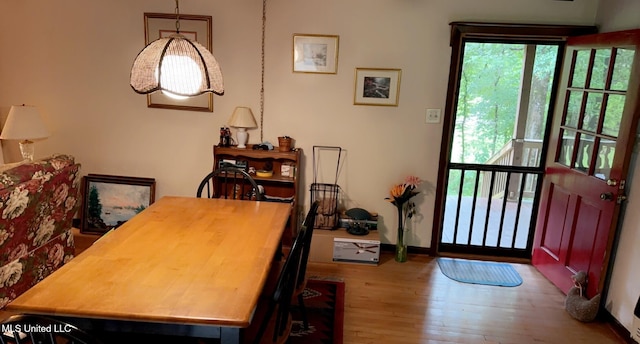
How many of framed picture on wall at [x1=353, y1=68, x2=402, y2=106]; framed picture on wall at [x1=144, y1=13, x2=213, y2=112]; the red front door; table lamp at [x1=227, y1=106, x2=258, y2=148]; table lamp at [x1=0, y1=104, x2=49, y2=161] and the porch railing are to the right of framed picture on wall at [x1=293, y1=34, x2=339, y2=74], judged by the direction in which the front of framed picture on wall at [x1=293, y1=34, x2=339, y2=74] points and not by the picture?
3

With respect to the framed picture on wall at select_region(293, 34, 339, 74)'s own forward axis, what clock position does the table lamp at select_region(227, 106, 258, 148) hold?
The table lamp is roughly at 3 o'clock from the framed picture on wall.

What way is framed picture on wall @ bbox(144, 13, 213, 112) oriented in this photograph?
toward the camera

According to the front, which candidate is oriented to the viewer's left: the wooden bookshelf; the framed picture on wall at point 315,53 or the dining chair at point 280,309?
the dining chair

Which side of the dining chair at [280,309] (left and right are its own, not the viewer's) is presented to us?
left

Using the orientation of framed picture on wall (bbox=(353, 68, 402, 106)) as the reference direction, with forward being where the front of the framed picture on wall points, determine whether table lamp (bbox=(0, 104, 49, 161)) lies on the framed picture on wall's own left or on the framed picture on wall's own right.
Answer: on the framed picture on wall's own right

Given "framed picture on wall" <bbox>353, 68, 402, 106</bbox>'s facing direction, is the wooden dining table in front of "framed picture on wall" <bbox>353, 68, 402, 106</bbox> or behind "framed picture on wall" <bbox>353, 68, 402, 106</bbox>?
in front

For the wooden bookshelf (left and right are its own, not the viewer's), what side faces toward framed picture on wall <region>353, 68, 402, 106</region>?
left

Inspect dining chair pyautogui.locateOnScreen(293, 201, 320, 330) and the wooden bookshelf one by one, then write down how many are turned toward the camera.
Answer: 1

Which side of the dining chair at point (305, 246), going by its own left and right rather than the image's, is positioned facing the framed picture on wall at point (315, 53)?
right

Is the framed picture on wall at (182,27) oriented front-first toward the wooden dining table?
yes

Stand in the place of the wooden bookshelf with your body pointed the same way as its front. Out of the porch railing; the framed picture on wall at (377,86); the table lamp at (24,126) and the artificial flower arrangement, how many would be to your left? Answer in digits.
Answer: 3

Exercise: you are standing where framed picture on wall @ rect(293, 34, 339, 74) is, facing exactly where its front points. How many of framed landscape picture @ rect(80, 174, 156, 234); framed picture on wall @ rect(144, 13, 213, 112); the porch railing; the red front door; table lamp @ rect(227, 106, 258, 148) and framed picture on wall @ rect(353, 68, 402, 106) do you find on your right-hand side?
3

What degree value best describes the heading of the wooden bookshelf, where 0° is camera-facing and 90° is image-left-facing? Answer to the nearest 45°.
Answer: approximately 0°
